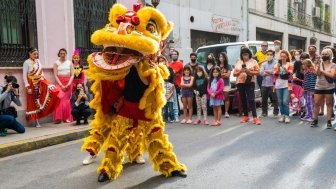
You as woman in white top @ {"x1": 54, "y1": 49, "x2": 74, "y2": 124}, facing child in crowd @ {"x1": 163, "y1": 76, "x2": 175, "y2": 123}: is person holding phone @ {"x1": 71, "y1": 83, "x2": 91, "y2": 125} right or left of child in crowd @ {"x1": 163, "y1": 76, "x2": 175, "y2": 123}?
right

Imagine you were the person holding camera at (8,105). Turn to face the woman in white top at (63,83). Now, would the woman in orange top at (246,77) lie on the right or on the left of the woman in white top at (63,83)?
right

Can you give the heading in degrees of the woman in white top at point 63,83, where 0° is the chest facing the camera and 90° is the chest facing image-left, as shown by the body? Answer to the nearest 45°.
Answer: approximately 0°

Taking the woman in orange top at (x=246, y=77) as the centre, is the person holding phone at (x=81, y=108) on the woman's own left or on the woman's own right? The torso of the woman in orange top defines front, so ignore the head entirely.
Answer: on the woman's own right

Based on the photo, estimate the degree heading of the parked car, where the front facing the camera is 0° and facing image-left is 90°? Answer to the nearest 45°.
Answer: approximately 45°

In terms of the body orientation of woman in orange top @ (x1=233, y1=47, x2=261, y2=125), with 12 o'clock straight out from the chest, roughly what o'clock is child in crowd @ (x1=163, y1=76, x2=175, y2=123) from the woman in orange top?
The child in crowd is roughly at 3 o'clock from the woman in orange top.

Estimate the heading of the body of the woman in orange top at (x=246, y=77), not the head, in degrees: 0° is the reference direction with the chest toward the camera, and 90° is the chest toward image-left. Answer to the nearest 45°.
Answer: approximately 0°

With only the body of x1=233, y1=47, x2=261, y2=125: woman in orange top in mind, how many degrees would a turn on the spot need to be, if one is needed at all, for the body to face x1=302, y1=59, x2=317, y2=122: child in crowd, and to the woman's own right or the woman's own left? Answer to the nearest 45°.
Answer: approximately 90° to the woman's own left
